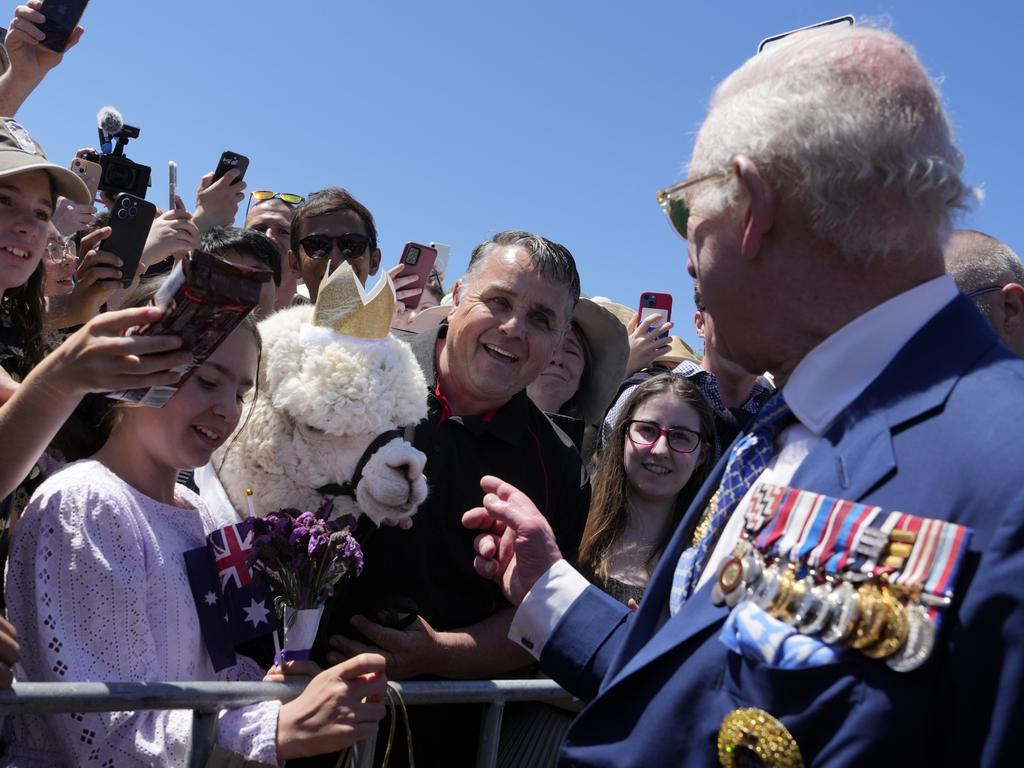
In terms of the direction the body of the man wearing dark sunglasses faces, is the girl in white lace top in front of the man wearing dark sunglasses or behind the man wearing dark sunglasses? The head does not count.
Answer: in front

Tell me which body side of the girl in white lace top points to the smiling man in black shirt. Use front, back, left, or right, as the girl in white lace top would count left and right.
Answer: left

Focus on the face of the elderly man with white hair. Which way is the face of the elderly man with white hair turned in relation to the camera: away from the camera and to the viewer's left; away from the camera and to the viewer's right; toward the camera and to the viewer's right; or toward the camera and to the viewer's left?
away from the camera and to the viewer's left

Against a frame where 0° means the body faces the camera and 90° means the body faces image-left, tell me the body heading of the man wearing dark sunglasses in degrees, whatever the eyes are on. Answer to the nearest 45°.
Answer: approximately 0°

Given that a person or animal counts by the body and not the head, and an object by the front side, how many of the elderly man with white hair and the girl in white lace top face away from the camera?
0

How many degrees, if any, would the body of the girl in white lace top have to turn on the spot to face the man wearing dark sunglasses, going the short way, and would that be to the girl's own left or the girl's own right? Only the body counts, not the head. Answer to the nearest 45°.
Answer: approximately 135° to the girl's own left

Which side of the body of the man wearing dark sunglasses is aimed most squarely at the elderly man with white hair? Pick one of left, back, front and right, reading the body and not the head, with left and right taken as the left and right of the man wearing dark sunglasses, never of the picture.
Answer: front

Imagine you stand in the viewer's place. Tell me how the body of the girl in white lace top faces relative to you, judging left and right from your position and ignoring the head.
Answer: facing the viewer and to the right of the viewer

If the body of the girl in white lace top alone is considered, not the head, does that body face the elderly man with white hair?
yes
